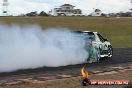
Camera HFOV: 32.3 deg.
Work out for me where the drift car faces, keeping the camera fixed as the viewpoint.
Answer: facing the viewer and to the right of the viewer

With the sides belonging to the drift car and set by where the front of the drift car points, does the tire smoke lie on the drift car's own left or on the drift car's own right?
on the drift car's own right
